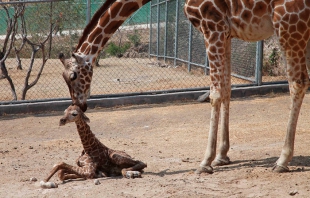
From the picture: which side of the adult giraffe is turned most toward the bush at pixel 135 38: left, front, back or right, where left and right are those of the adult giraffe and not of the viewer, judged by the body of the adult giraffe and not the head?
right

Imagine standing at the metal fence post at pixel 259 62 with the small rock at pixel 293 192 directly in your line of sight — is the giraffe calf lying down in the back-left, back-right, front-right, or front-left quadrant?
front-right

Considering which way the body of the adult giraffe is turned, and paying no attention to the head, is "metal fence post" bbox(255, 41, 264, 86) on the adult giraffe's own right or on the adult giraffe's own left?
on the adult giraffe's own right

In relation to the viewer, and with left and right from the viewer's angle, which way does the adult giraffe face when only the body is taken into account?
facing to the left of the viewer

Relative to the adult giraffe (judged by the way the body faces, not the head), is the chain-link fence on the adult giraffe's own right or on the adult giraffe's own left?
on the adult giraffe's own right

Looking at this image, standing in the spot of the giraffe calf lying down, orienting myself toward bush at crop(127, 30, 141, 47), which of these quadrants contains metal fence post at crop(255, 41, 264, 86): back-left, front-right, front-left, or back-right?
front-right
